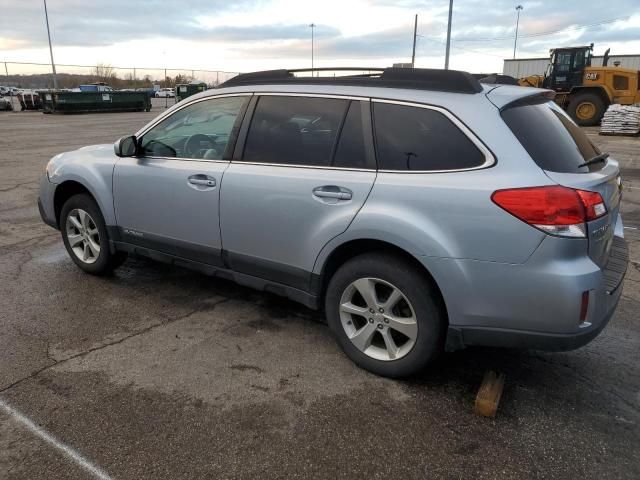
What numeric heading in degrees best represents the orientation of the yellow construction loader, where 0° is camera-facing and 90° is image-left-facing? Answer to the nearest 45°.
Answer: approximately 90°

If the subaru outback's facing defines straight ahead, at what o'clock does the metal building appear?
The metal building is roughly at 2 o'clock from the subaru outback.

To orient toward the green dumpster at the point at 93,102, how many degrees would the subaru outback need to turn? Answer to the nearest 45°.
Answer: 0° — it already faces it

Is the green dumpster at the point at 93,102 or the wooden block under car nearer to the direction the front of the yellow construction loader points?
the green dumpster

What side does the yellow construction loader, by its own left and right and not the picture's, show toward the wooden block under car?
left

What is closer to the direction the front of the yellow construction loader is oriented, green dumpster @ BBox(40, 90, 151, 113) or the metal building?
the green dumpster

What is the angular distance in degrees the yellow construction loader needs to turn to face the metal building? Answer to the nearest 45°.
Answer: approximately 90° to its right

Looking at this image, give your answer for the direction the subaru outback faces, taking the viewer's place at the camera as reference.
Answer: facing away from the viewer and to the left of the viewer

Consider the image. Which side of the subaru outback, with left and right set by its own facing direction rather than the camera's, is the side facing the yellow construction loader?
right
